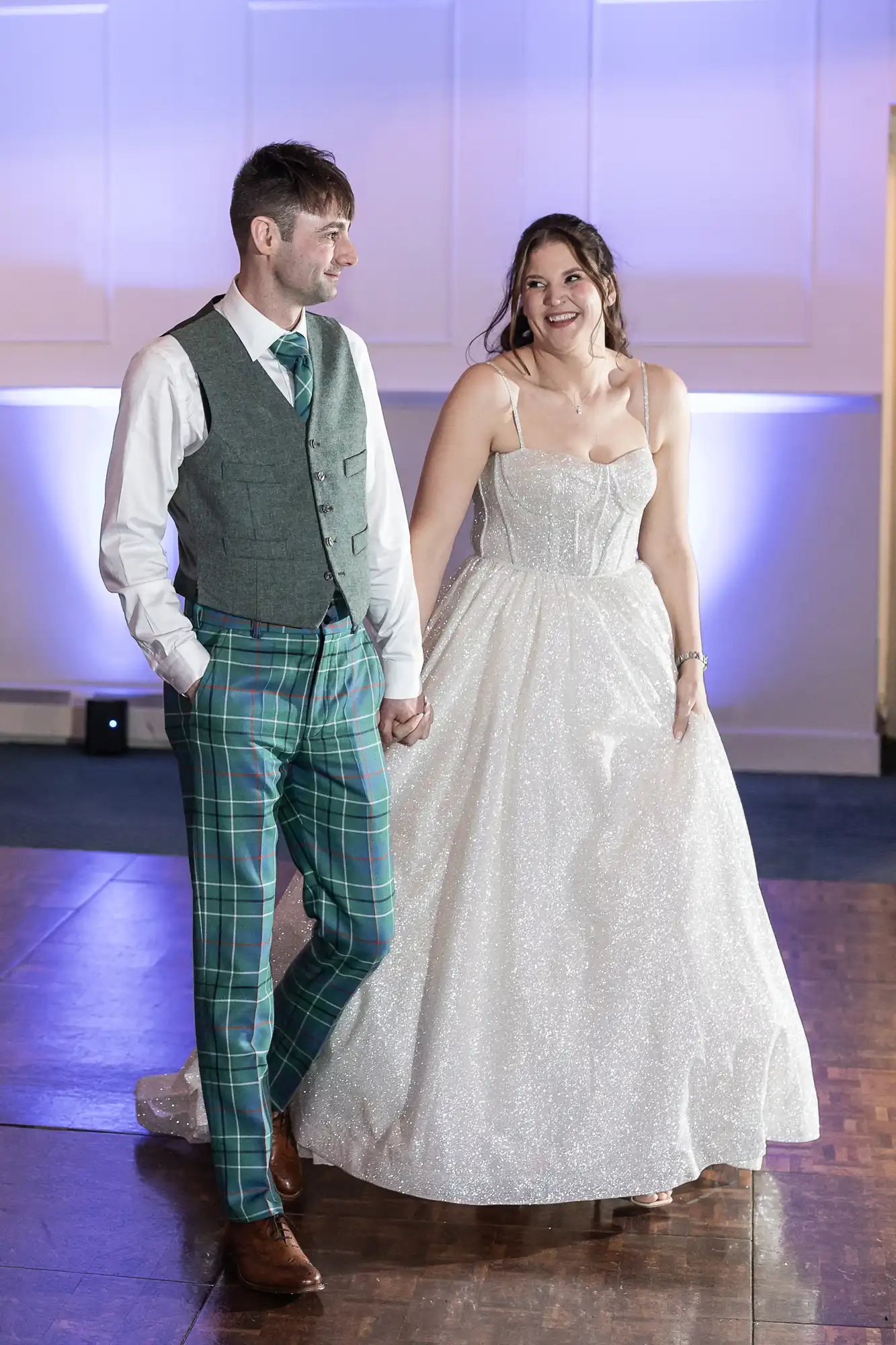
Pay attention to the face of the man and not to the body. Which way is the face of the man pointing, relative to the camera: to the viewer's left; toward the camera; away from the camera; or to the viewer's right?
to the viewer's right

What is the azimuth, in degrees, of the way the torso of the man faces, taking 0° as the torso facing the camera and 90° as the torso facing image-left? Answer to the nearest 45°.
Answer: approximately 315°
